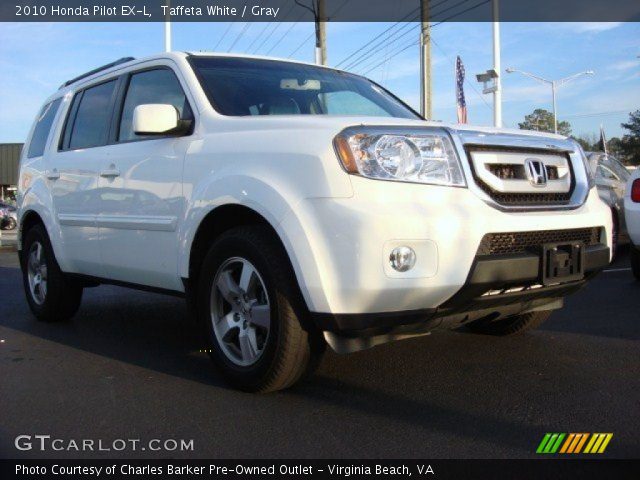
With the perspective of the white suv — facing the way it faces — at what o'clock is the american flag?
The american flag is roughly at 8 o'clock from the white suv.

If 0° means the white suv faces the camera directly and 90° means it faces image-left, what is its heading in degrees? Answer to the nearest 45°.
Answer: approximately 315°

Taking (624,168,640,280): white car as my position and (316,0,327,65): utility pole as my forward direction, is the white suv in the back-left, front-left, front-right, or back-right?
back-left

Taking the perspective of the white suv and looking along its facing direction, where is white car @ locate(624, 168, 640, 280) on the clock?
The white car is roughly at 9 o'clock from the white suv.

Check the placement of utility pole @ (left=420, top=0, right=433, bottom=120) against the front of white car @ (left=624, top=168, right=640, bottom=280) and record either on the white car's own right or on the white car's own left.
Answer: on the white car's own left

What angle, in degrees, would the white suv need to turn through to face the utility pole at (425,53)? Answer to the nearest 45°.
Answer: approximately 135° to its left

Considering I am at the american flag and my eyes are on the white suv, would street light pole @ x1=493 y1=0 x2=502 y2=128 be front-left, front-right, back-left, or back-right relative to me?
back-left

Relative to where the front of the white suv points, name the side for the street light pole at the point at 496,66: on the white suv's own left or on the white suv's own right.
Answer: on the white suv's own left

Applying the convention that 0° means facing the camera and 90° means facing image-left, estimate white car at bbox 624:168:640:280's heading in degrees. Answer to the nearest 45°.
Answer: approximately 225°
